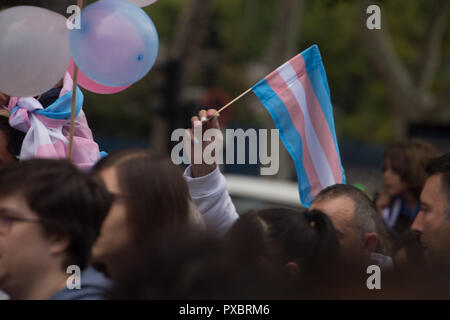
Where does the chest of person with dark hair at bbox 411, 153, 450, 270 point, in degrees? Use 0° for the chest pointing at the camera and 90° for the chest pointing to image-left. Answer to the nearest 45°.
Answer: approximately 90°

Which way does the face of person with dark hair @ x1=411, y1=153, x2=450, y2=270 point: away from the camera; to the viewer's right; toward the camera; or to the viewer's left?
to the viewer's left

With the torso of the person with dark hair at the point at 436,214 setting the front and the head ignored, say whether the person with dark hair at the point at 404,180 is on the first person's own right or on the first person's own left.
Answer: on the first person's own right

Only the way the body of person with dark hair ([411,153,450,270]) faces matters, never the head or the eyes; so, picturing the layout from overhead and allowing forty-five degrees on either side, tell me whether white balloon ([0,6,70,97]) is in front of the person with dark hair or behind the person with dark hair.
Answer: in front

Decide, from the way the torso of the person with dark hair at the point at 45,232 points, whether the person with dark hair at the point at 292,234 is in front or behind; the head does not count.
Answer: behind

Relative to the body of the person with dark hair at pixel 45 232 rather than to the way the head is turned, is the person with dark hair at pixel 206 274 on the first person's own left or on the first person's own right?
on the first person's own left

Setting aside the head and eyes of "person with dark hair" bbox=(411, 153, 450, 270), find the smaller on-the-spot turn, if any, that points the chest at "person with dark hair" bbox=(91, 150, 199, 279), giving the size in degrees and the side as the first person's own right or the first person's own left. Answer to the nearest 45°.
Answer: approximately 45° to the first person's own left
